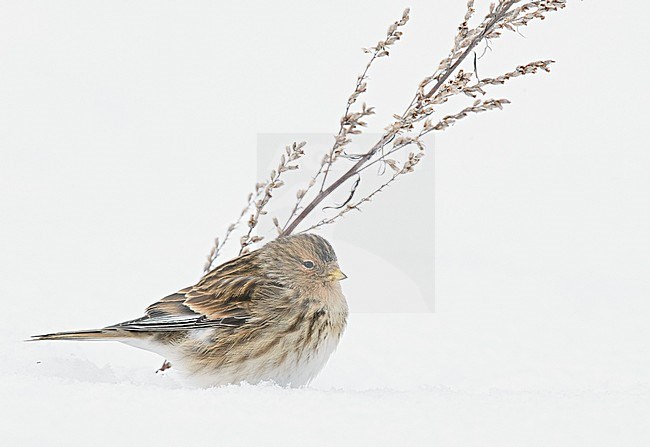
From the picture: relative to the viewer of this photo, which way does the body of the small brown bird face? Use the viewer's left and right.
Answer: facing to the right of the viewer
